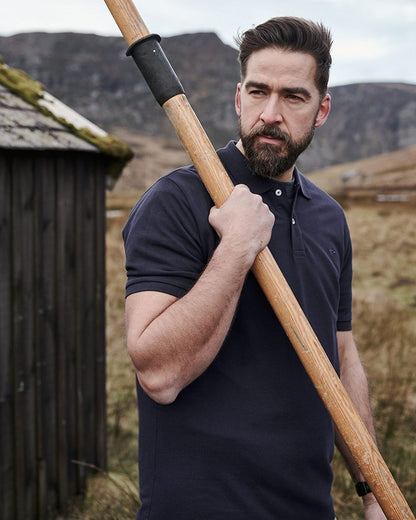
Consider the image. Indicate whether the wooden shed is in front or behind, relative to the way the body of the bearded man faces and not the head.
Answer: behind

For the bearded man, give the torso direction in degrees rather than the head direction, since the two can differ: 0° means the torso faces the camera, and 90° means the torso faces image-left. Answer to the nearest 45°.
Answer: approximately 315°
